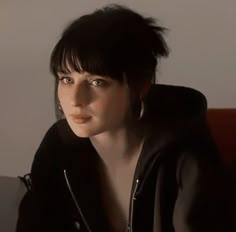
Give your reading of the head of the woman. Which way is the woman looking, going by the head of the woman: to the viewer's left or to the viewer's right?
to the viewer's left

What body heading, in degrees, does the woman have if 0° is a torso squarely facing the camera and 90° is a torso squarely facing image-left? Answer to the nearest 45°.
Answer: approximately 45°
